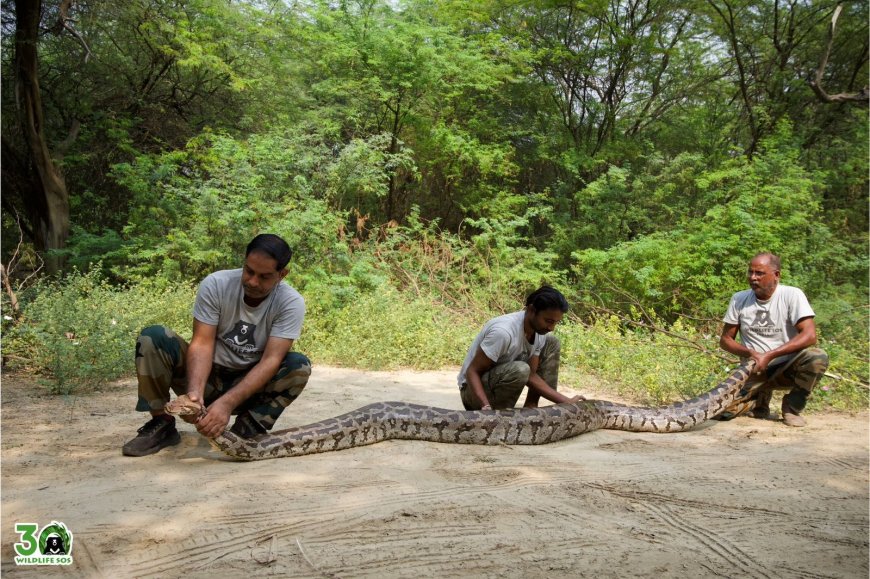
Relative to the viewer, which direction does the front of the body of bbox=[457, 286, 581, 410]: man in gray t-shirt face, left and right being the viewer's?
facing the viewer and to the right of the viewer

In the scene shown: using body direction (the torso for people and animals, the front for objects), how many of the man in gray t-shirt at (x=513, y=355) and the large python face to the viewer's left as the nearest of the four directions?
1

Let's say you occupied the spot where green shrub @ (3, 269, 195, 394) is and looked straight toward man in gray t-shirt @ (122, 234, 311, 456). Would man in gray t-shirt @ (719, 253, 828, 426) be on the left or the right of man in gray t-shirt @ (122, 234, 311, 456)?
left

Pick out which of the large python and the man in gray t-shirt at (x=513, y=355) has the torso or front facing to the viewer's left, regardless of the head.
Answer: the large python

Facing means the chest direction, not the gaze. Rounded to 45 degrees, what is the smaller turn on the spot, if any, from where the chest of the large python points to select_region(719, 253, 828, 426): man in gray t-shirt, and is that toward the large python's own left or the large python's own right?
approximately 135° to the large python's own right

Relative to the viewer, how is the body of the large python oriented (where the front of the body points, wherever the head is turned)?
to the viewer's left

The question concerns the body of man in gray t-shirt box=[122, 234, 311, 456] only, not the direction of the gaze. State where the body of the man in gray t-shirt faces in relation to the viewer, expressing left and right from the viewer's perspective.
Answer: facing the viewer and to the left of the viewer

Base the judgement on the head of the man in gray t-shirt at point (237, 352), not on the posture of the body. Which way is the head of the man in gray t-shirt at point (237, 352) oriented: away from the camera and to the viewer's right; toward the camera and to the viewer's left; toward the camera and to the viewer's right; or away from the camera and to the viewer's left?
toward the camera and to the viewer's left
